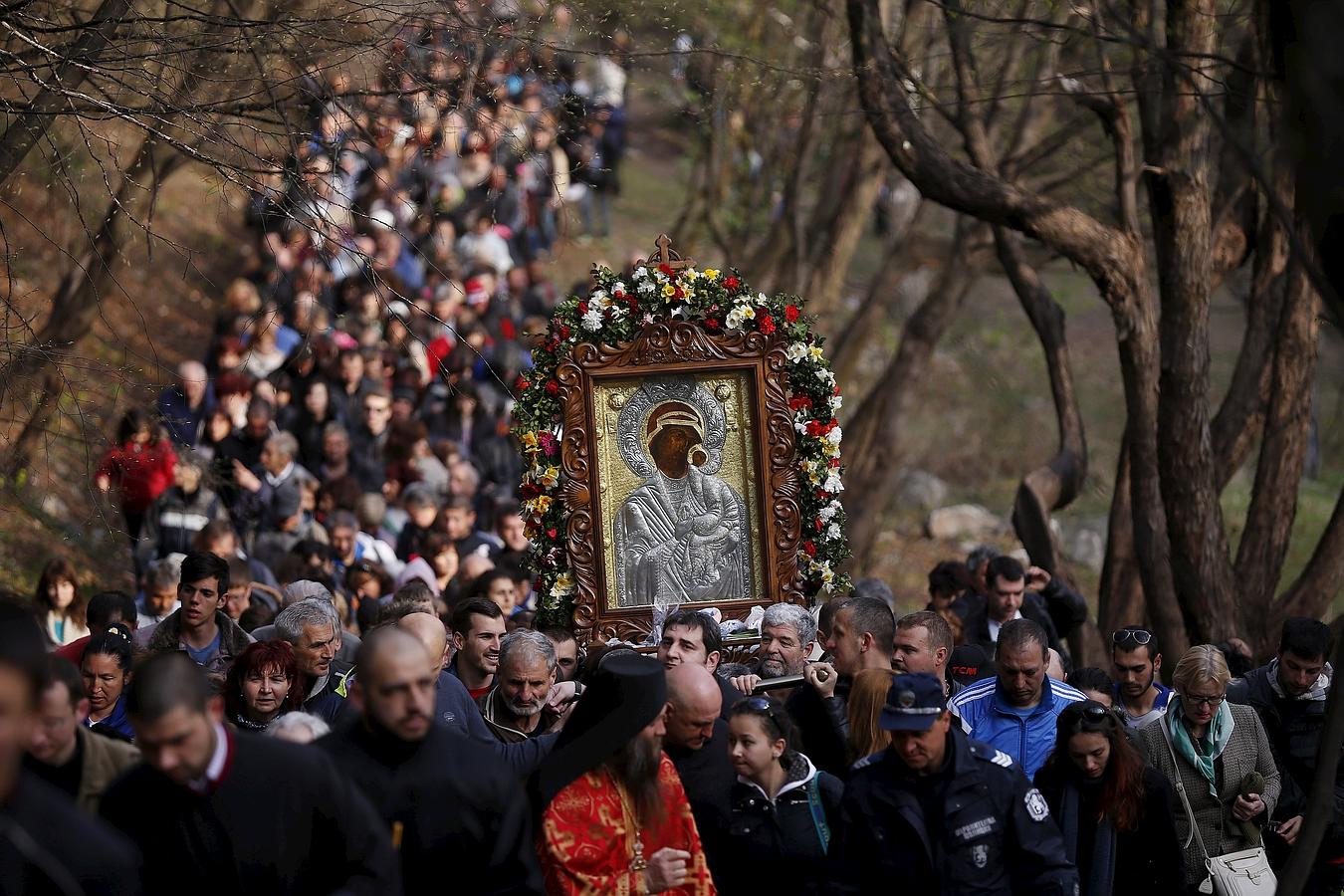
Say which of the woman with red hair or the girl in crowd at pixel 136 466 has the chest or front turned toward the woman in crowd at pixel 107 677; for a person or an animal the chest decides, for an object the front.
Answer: the girl in crowd at pixel 136 466

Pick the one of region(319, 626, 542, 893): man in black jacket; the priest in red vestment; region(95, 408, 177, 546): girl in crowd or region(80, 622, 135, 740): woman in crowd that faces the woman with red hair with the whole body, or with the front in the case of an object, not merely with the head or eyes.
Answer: region(95, 408, 177, 546): girl in crowd

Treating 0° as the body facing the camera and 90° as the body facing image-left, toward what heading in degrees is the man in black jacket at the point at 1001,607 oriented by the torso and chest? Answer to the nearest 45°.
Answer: approximately 0°

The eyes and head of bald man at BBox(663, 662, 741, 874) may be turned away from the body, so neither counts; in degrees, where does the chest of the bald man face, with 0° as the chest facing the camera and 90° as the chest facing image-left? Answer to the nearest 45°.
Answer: approximately 315°

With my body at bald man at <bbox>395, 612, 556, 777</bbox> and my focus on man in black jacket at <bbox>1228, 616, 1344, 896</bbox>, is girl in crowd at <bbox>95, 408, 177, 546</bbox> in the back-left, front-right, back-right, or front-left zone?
back-left

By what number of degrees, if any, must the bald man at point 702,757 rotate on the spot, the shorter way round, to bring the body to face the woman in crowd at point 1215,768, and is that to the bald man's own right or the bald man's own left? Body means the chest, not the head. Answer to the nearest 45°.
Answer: approximately 90° to the bald man's own left

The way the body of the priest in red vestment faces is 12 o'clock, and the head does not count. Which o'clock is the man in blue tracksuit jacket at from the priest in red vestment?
The man in blue tracksuit jacket is roughly at 9 o'clock from the priest in red vestment.

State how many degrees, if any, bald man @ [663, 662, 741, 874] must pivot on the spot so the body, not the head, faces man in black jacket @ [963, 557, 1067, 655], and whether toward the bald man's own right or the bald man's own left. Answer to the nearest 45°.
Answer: approximately 90° to the bald man's own left
